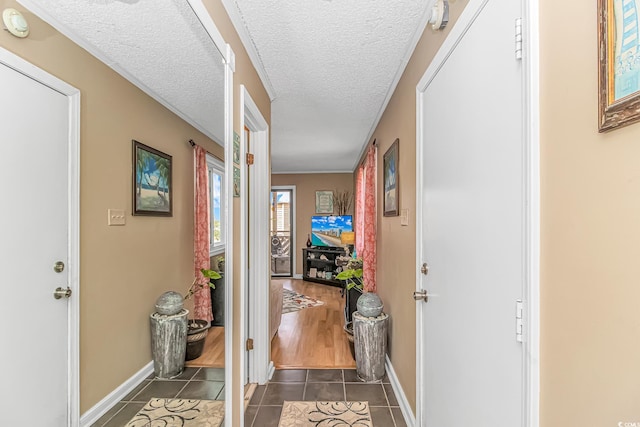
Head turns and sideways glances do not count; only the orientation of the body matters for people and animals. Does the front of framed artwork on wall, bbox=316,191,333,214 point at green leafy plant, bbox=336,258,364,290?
yes

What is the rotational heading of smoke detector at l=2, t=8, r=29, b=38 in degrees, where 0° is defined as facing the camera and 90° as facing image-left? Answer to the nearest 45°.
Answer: approximately 315°

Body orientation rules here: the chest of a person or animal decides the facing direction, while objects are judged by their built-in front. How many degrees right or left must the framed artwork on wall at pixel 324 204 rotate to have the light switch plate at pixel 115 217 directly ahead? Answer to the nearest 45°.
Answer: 0° — it already faces it

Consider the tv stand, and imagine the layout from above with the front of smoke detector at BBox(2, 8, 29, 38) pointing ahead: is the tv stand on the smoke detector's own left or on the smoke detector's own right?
on the smoke detector's own left

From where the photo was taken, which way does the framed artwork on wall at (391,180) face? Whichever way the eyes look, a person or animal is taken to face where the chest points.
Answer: to the viewer's left

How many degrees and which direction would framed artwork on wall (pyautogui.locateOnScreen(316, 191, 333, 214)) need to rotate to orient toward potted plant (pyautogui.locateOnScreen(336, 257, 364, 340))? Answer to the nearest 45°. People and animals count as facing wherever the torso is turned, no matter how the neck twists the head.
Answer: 0° — it already faces it
